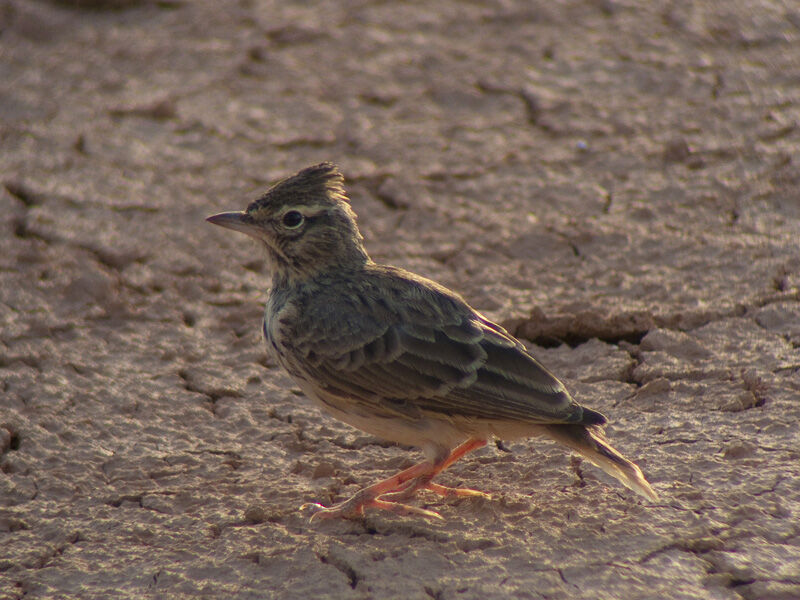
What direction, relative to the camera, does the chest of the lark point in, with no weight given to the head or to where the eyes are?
to the viewer's left
